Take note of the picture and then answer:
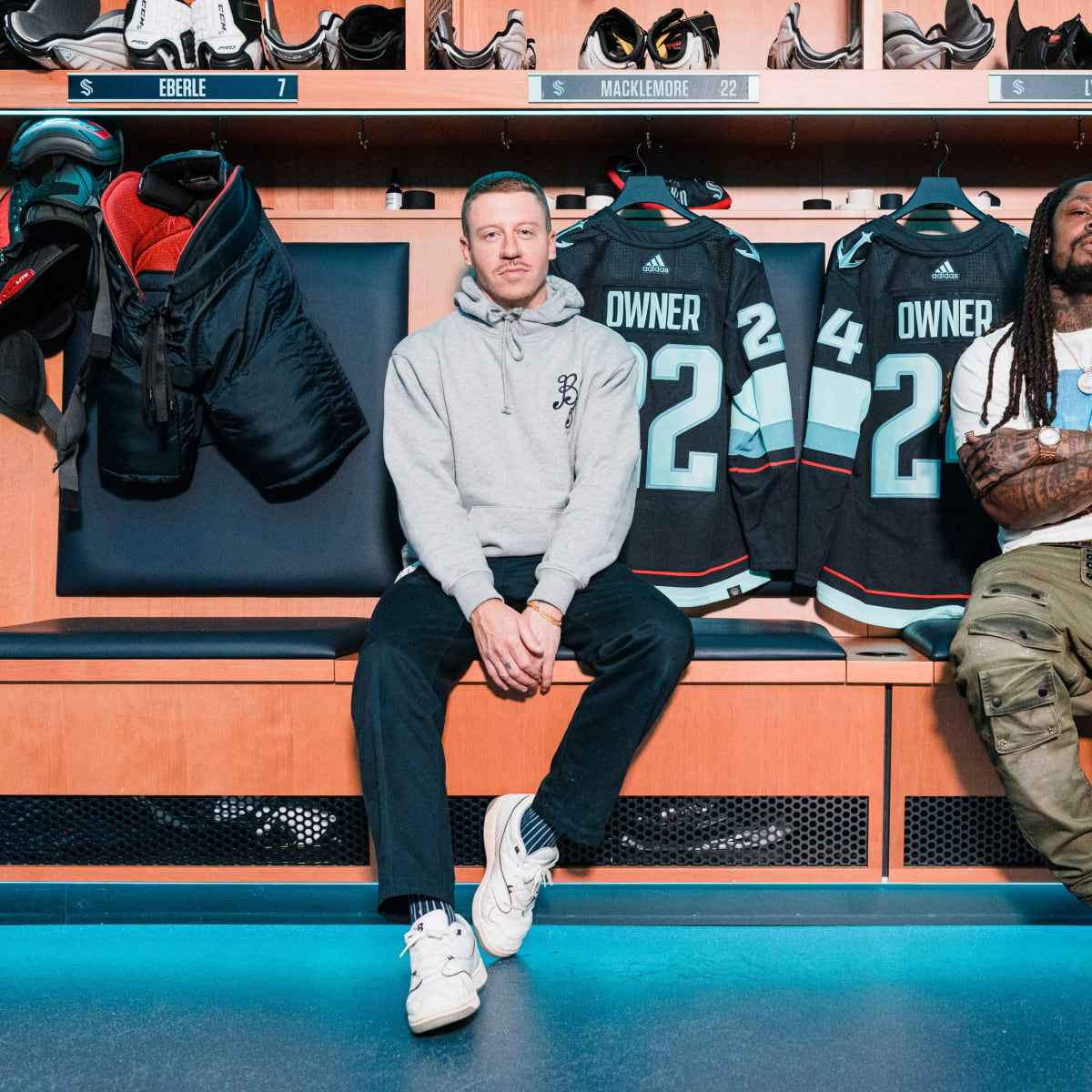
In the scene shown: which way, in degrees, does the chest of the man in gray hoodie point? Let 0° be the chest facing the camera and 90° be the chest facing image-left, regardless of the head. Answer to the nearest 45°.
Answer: approximately 0°

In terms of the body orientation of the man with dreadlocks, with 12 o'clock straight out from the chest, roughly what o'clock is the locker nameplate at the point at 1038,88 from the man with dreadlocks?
The locker nameplate is roughly at 6 o'clock from the man with dreadlocks.

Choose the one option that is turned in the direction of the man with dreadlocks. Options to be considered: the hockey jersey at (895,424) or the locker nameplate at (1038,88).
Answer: the locker nameplate

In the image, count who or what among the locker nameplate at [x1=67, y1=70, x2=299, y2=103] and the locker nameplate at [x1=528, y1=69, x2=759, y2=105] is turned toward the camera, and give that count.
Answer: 2
